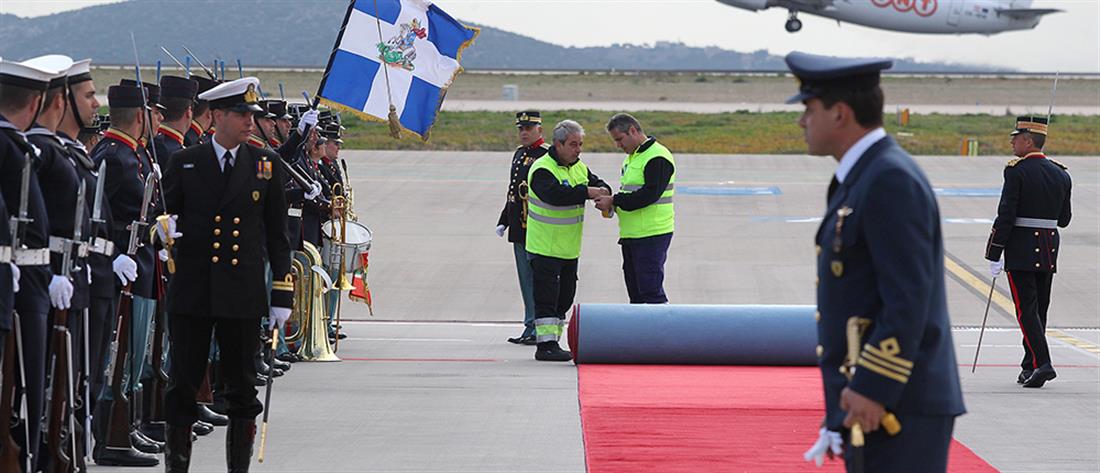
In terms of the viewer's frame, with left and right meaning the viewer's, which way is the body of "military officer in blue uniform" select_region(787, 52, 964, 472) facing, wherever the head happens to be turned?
facing to the left of the viewer

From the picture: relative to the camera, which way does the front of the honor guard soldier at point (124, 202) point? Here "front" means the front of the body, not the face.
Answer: to the viewer's right

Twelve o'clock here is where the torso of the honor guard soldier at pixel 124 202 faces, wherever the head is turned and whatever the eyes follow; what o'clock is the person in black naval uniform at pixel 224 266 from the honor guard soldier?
The person in black naval uniform is roughly at 2 o'clock from the honor guard soldier.

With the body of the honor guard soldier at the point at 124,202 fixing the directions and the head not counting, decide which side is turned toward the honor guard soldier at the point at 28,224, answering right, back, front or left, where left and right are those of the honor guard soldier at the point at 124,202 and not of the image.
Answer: right

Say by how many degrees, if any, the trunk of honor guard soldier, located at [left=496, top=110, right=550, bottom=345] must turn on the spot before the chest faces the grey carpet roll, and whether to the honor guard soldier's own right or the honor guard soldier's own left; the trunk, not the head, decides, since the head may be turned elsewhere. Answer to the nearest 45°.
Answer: approximately 90° to the honor guard soldier's own left
